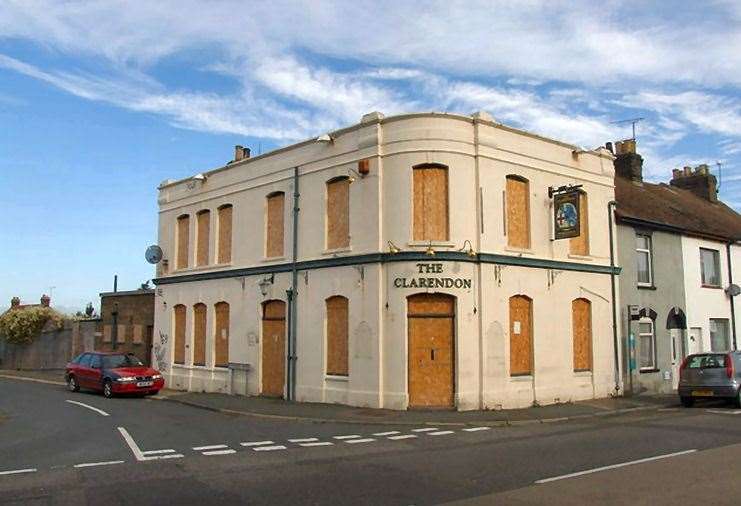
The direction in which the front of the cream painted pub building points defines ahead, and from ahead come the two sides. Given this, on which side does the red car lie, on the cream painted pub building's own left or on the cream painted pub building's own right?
on the cream painted pub building's own right

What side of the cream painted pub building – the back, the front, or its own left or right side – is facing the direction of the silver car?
left

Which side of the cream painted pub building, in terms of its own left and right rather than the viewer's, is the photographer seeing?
front

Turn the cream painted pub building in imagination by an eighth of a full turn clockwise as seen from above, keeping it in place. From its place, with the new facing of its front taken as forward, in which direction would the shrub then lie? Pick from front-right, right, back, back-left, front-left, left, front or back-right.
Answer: right

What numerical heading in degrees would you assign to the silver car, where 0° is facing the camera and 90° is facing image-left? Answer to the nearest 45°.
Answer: approximately 225°

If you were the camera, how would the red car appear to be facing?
facing the viewer and to the right of the viewer

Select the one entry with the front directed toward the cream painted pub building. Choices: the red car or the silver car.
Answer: the red car

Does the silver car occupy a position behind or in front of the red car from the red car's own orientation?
in front

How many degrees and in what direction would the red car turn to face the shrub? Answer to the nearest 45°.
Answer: approximately 135° to its left

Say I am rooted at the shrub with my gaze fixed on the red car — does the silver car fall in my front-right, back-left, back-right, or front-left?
front-left
